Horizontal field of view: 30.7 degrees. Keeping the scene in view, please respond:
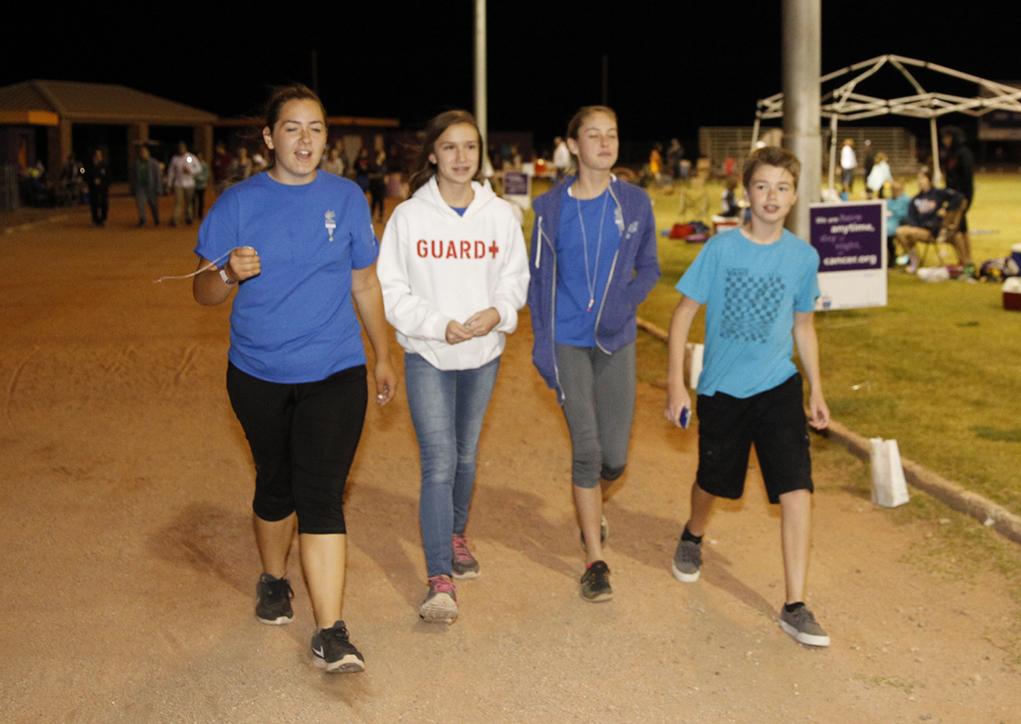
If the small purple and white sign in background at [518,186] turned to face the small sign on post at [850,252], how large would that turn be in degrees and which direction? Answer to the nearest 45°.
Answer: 0° — it already faces it

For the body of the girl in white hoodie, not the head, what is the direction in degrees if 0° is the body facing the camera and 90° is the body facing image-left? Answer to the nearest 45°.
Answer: approximately 0°

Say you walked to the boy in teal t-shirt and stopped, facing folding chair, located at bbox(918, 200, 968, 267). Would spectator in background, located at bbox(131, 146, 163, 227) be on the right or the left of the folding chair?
left

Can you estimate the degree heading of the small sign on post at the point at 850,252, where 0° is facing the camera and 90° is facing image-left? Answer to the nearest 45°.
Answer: approximately 0°

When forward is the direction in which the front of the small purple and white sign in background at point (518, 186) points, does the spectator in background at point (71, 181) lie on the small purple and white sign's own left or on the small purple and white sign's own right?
on the small purple and white sign's own right

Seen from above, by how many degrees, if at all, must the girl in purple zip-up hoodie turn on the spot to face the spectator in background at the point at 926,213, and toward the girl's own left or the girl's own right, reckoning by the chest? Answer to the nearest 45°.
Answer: approximately 180°

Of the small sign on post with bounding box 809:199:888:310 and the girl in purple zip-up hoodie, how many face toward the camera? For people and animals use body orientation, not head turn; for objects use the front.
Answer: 2
